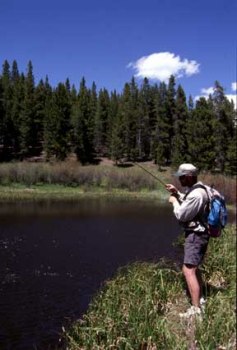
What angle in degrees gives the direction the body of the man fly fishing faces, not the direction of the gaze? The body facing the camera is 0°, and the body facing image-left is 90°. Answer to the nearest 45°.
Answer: approximately 90°
